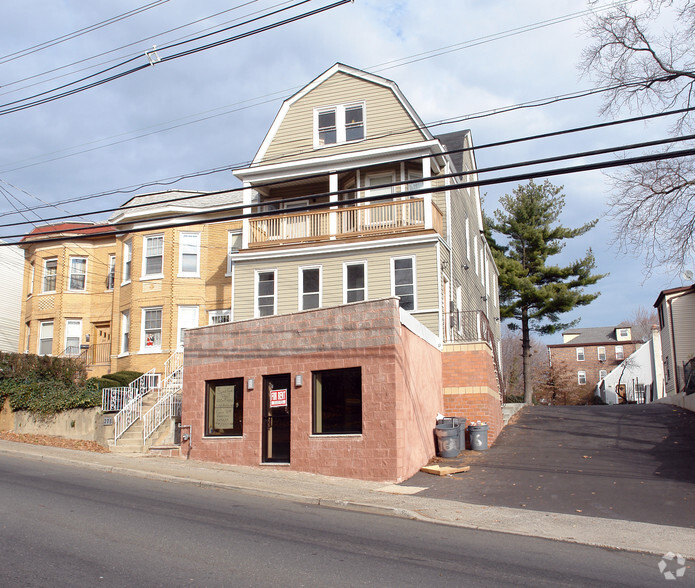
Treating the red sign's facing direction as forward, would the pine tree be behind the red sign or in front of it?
behind

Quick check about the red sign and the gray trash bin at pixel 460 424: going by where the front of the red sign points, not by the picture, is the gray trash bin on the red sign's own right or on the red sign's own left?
on the red sign's own left

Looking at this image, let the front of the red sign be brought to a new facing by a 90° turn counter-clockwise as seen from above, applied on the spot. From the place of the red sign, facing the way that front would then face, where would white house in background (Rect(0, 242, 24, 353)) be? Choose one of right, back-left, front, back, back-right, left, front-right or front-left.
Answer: back-left

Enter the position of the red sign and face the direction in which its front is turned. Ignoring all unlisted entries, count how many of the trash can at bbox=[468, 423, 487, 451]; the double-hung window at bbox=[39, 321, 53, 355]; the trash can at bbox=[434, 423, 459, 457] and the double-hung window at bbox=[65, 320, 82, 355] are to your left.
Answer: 2

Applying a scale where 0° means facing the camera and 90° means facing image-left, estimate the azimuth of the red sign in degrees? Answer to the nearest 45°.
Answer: approximately 0°

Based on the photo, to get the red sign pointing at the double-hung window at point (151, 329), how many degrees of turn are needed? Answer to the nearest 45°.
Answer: approximately 135° to its right

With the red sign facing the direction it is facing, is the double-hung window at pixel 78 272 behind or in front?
behind

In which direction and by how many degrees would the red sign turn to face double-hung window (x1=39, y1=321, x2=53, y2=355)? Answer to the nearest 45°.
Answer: approximately 135° to its right
